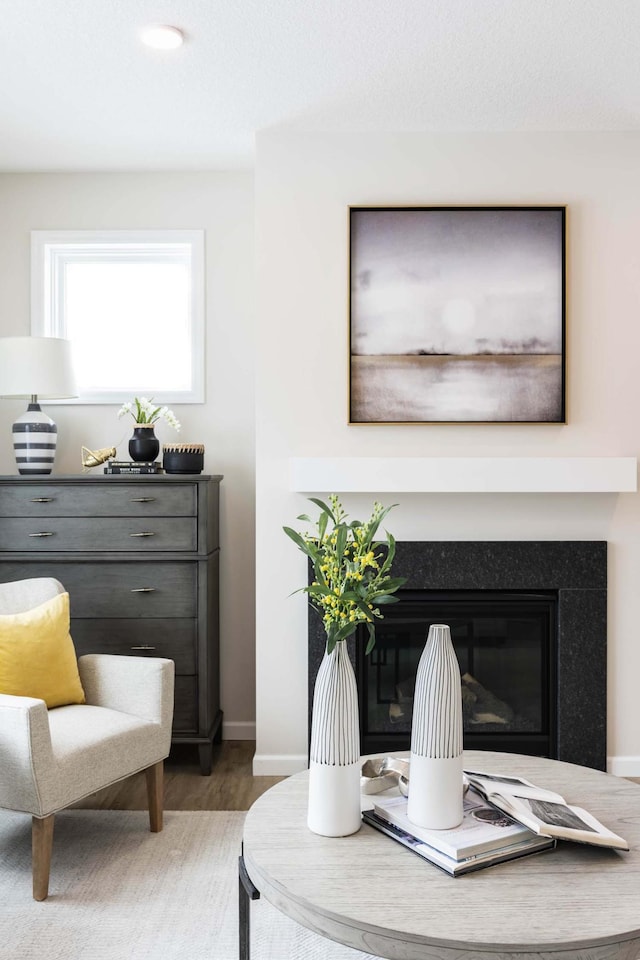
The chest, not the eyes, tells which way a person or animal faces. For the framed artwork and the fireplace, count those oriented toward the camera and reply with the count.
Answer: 2

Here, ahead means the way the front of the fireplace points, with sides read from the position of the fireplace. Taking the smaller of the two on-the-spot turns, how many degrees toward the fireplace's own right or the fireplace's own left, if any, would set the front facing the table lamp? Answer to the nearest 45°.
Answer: approximately 90° to the fireplace's own right

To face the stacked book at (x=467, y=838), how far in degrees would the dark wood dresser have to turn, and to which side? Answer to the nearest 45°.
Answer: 0° — it already faces it

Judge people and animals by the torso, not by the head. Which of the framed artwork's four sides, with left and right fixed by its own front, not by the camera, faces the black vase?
right

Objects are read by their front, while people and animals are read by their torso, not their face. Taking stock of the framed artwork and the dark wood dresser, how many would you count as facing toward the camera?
2

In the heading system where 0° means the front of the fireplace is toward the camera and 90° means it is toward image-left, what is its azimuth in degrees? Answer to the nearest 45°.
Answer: approximately 0°

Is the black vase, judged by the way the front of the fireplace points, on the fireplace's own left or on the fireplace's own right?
on the fireplace's own right

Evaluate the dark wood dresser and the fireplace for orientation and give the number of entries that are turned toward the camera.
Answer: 2
